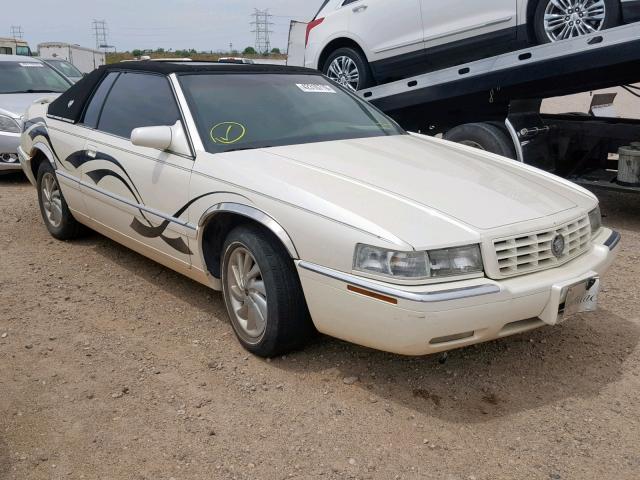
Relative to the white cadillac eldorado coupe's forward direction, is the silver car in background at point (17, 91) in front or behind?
behind

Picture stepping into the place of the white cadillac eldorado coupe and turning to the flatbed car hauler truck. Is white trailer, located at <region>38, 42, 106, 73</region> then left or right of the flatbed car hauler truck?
left

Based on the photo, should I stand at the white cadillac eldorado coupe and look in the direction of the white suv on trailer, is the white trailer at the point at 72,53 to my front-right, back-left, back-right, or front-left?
front-left

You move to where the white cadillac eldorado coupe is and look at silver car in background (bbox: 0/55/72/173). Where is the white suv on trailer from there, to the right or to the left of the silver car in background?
right

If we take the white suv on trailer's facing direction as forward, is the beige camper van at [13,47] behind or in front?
behind

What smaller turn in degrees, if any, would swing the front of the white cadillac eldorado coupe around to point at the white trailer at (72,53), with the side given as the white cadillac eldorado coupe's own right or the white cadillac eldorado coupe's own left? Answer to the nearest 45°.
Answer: approximately 135° to the white cadillac eldorado coupe's own left

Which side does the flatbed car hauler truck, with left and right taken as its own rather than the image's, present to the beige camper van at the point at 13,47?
back

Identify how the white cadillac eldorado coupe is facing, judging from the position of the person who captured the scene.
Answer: facing the viewer and to the right of the viewer
